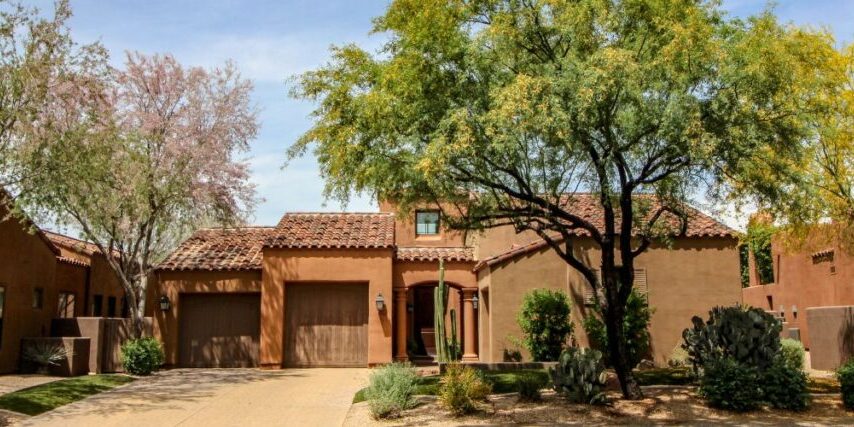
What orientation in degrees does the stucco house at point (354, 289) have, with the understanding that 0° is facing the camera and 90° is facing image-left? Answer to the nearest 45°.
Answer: approximately 0°

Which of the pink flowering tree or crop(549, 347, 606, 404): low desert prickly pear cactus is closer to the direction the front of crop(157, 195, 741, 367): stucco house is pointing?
the low desert prickly pear cactus

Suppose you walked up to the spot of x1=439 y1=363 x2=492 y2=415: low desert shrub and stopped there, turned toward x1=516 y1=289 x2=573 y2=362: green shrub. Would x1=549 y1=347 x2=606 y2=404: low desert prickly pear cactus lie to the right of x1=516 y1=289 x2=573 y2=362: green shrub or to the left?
right

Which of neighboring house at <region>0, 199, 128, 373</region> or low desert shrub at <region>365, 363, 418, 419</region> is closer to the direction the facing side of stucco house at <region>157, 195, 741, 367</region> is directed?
the low desert shrub

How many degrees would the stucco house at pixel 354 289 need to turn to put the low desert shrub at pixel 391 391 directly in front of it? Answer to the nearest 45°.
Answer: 0° — it already faces it

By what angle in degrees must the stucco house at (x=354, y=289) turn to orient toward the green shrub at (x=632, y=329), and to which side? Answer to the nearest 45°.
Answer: approximately 90° to its left
